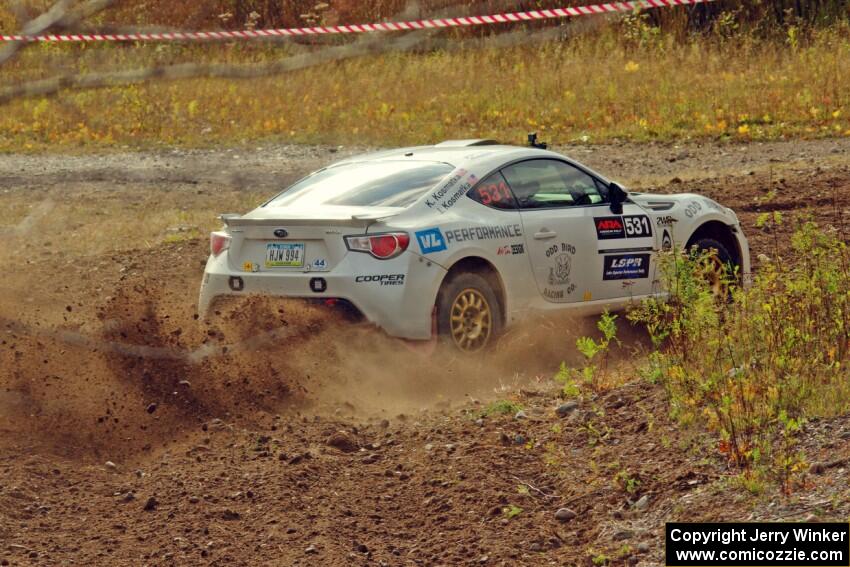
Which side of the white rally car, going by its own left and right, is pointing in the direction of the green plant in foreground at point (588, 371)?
right

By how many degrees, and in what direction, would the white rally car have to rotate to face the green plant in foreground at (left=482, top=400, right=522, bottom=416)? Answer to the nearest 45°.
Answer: approximately 135° to its right

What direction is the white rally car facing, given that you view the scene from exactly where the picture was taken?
facing away from the viewer and to the right of the viewer

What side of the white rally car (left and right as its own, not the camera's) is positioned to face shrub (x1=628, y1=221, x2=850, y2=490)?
right

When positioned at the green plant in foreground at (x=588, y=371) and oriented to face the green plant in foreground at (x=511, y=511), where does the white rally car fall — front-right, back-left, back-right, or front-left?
back-right

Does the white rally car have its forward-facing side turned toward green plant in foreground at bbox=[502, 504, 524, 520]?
no

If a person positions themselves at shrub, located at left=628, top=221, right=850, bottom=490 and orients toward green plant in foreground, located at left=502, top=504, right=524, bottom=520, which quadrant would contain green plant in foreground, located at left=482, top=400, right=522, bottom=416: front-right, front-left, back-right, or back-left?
front-right

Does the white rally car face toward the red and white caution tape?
no

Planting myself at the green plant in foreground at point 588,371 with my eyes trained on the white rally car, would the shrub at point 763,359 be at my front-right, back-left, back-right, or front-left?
back-right
